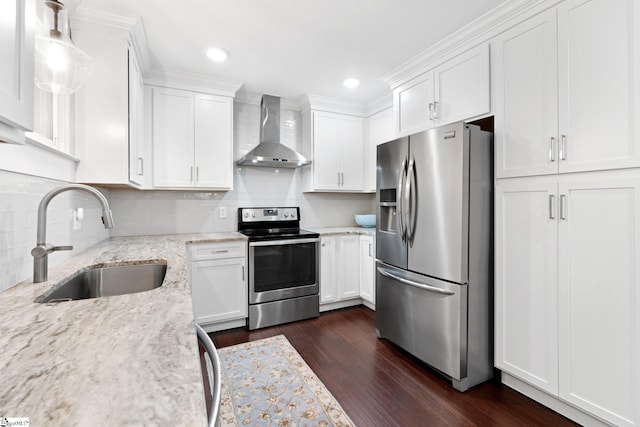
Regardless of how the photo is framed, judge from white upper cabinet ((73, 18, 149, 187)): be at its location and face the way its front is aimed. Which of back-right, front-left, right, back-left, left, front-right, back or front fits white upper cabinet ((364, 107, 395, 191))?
front

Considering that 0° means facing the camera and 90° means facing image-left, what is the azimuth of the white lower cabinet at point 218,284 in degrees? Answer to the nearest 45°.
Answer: approximately 0°

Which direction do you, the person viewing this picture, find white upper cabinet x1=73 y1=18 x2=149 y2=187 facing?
facing to the right of the viewer

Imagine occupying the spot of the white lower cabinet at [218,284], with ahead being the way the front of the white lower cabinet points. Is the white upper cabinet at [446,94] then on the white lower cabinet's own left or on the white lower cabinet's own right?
on the white lower cabinet's own left

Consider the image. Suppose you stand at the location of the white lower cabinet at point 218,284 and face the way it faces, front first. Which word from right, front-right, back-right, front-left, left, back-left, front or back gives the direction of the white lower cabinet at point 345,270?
left

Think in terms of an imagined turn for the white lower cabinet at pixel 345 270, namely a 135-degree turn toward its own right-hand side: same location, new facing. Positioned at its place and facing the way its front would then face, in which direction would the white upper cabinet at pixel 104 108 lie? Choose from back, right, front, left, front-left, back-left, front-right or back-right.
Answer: left

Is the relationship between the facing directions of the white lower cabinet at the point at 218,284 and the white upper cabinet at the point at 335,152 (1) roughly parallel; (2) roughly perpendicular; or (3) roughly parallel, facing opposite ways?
roughly parallel

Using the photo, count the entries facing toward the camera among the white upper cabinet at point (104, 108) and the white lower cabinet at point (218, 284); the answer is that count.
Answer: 1

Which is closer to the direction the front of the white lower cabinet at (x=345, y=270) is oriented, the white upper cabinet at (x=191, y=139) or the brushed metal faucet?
the brushed metal faucet

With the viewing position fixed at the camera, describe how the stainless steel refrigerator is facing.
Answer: facing the viewer and to the left of the viewer
